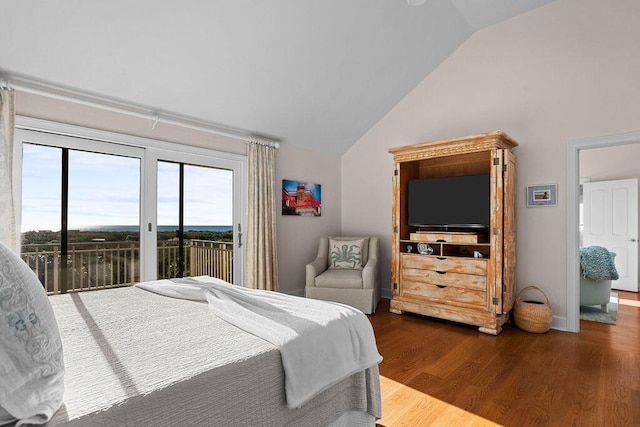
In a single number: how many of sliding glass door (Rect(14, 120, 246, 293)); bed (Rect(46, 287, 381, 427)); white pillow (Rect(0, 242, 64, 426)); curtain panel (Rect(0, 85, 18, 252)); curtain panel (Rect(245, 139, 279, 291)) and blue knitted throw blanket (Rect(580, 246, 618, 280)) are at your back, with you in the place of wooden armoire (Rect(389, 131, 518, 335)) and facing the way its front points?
1

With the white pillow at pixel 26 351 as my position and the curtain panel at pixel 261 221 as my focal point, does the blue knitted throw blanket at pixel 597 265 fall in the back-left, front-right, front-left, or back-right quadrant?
front-right

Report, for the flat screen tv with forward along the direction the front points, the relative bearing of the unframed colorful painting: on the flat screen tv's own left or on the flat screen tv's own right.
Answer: on the flat screen tv's own right

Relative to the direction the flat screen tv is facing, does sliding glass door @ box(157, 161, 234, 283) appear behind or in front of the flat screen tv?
in front

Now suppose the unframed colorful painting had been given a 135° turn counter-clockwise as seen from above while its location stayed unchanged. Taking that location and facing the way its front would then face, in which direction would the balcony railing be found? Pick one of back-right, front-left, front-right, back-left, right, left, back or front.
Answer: back-left

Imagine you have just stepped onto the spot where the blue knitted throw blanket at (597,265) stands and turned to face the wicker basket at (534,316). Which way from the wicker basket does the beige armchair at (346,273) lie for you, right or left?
right

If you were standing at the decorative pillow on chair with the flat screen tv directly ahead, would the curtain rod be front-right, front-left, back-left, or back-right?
back-right

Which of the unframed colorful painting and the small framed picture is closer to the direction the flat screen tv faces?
the unframed colorful painting

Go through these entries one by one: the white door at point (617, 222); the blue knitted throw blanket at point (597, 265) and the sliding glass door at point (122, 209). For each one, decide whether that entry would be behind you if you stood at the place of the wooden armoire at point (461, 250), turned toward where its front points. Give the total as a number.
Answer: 2

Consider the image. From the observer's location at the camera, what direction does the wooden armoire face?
facing the viewer and to the left of the viewer

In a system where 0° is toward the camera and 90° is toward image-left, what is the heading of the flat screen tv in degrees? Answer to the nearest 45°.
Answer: approximately 45°

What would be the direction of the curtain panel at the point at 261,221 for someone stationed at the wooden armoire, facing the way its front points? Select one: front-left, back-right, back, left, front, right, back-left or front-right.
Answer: front-right

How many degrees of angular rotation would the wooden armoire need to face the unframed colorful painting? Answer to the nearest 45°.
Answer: approximately 45° to its right

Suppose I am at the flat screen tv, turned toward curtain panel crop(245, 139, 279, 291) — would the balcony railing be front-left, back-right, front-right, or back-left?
front-left

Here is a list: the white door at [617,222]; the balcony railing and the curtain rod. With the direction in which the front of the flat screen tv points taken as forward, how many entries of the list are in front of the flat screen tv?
2

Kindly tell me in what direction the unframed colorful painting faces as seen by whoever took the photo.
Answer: facing the viewer and to the right of the viewer

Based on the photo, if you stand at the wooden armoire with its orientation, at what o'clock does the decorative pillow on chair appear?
The decorative pillow on chair is roughly at 2 o'clock from the wooden armoire.
